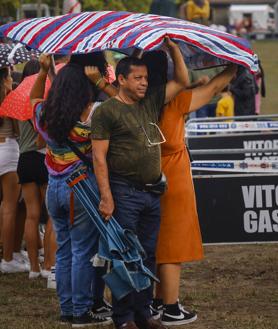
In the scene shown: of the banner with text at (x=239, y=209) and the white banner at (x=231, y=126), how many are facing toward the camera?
2

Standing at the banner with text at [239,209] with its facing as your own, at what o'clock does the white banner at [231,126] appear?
The white banner is roughly at 6 o'clock from the banner with text.

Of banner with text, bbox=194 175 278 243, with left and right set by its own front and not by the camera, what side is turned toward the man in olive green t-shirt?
front

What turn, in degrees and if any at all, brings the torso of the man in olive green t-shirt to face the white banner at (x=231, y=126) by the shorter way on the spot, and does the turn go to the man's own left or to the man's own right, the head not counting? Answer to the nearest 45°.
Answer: approximately 135° to the man's own left

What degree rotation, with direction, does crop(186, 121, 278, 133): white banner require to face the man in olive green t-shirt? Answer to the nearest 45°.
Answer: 0° — it already faces them

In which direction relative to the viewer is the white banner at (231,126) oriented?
toward the camera

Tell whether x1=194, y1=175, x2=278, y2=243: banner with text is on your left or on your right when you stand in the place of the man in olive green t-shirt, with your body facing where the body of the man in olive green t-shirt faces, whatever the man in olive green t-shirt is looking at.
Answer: on your left

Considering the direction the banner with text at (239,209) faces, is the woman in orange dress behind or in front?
in front

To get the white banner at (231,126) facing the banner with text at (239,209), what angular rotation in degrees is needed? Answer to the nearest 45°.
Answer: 0° — it already faces it

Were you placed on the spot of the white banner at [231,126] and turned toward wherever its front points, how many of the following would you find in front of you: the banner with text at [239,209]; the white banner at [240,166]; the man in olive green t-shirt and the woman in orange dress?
4
